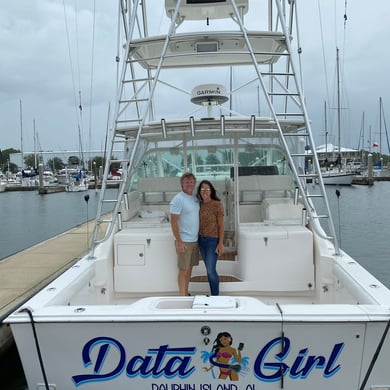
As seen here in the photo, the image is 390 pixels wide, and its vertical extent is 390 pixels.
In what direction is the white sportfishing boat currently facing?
away from the camera

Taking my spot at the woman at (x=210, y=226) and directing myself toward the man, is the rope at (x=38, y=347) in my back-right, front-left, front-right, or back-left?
front-left

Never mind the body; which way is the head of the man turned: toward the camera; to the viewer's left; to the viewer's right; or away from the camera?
toward the camera

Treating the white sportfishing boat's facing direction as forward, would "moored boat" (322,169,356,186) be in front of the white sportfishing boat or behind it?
in front

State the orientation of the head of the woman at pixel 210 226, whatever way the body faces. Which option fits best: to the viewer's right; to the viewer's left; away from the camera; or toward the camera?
toward the camera
